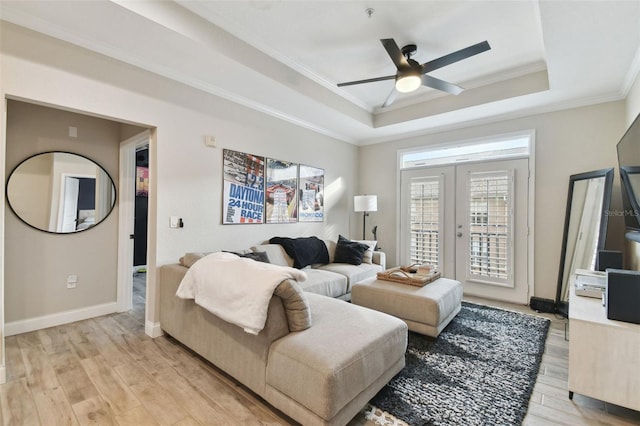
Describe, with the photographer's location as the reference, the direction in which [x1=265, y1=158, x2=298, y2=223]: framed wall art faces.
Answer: facing the viewer and to the right of the viewer

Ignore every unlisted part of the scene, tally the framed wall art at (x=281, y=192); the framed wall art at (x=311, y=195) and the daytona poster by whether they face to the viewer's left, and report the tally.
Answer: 0

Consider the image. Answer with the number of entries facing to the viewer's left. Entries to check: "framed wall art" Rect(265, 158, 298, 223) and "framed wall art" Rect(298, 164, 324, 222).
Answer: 0

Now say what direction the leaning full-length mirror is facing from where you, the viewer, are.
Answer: facing the viewer and to the left of the viewer

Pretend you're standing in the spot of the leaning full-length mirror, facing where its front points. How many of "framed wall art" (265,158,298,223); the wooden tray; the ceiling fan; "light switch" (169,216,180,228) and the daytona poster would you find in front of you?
5

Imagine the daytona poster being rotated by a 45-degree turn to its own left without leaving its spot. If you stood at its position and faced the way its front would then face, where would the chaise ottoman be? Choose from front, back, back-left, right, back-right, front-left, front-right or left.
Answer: front-right

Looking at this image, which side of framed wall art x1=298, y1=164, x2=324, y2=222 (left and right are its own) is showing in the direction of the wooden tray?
front

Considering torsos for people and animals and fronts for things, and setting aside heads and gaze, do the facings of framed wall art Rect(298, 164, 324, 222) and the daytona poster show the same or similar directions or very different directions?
same or similar directions

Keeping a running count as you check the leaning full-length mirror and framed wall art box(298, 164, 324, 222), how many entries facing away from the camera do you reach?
0

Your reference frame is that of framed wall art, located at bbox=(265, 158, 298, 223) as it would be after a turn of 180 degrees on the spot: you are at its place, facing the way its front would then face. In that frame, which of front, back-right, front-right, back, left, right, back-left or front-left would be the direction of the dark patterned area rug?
back

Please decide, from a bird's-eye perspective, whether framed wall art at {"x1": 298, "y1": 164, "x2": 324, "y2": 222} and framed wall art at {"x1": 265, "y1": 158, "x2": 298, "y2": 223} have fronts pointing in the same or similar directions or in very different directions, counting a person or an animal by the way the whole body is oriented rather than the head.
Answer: same or similar directions

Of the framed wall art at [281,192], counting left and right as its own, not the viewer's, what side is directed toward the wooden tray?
front

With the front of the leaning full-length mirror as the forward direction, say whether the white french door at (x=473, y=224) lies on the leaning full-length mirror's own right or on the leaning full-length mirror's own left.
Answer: on the leaning full-length mirror's own right

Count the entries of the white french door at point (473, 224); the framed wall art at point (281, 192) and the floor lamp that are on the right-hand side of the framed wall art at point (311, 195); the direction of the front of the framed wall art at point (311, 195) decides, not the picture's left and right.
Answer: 1

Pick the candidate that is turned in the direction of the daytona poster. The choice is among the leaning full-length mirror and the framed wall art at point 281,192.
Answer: the leaning full-length mirror

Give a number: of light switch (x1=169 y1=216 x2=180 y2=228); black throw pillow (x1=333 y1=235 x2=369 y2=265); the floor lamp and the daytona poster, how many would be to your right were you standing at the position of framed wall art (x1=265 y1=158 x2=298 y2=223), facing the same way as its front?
2

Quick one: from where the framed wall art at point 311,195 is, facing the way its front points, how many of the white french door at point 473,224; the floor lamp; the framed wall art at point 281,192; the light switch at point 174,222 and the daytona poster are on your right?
3
